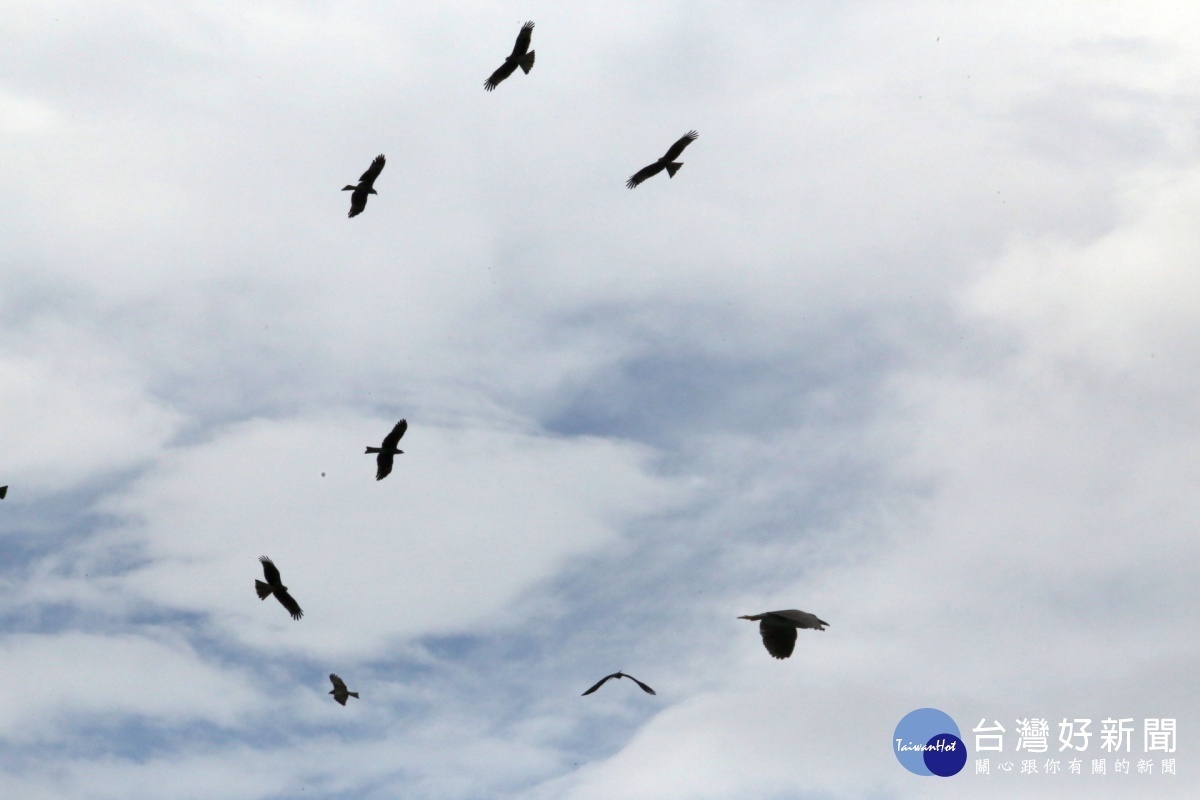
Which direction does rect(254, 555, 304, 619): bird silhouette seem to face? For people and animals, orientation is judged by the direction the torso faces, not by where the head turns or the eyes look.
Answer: to the viewer's right

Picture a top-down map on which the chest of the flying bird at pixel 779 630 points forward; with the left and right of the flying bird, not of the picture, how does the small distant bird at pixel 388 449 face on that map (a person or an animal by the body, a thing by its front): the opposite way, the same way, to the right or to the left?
the same way

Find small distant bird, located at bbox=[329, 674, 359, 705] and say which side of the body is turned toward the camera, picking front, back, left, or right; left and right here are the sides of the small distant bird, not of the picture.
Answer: left
